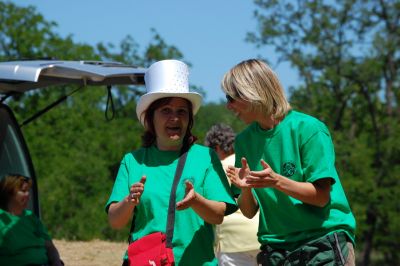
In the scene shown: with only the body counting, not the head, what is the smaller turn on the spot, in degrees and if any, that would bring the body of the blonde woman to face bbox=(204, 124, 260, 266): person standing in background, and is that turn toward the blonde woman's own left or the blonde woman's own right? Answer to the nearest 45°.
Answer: approximately 135° to the blonde woman's own right

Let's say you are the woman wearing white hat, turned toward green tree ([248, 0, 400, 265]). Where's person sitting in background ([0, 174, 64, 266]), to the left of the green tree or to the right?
left

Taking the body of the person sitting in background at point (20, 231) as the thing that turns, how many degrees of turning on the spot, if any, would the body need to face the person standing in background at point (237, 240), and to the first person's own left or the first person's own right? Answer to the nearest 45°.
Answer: approximately 45° to the first person's own left

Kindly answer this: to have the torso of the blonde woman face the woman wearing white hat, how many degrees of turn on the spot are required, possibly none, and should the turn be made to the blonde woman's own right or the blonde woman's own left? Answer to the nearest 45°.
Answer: approximately 45° to the blonde woman's own right

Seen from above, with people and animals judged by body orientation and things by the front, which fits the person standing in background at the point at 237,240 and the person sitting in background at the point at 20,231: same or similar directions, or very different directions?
very different directions
